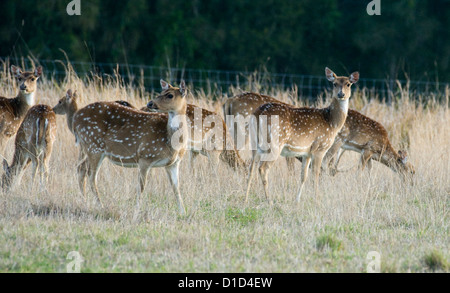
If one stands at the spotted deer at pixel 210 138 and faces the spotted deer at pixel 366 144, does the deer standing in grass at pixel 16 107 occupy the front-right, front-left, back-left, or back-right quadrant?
back-left

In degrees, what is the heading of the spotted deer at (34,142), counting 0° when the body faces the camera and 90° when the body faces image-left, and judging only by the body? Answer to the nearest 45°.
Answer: approximately 135°

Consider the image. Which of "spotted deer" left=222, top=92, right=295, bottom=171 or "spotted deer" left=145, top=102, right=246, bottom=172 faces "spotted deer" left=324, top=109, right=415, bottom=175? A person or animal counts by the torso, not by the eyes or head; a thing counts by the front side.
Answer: "spotted deer" left=222, top=92, right=295, bottom=171

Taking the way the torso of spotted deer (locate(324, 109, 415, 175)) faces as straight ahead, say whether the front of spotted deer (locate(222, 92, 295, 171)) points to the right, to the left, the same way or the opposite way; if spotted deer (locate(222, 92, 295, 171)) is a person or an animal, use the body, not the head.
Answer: the same way

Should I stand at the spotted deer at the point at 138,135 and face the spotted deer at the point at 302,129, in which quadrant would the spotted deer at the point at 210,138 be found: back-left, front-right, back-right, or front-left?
front-left

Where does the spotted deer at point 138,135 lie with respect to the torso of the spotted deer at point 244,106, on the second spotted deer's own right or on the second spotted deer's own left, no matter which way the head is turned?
on the second spotted deer's own right

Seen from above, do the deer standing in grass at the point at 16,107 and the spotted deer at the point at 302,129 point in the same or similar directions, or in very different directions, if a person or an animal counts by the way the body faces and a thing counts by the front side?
same or similar directions

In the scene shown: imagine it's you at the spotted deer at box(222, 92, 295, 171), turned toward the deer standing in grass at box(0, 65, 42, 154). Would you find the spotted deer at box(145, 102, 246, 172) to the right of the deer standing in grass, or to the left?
left

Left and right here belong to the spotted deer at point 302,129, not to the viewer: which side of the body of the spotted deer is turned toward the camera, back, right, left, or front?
right

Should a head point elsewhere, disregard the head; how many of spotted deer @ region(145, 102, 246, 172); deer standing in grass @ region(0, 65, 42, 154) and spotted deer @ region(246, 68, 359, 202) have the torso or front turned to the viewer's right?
2

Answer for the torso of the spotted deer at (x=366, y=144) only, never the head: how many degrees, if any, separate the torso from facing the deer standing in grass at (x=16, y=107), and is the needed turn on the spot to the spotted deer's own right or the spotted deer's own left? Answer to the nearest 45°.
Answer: approximately 180°

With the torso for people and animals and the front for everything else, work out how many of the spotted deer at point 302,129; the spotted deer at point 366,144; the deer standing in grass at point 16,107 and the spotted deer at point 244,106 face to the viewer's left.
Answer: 0

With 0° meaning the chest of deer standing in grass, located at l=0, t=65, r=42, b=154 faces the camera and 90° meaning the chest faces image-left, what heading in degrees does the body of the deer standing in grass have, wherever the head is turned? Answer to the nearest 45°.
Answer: approximately 270°

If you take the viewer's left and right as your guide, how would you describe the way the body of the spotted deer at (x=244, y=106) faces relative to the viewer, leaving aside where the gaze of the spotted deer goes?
facing to the right of the viewer

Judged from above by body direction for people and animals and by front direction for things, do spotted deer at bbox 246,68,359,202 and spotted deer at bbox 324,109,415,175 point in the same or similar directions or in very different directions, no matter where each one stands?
same or similar directions

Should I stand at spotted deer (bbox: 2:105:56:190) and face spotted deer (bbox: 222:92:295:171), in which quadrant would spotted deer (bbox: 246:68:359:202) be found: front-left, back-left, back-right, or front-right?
front-right

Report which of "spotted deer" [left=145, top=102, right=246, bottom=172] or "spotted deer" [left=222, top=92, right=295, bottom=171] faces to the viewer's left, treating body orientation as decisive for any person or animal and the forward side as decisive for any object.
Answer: "spotted deer" [left=145, top=102, right=246, bottom=172]

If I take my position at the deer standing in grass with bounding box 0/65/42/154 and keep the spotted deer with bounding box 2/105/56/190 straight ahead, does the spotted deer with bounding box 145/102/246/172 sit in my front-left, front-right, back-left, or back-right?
front-left
